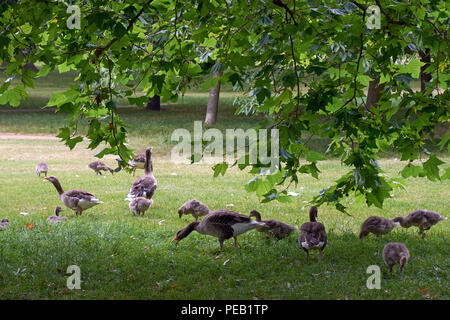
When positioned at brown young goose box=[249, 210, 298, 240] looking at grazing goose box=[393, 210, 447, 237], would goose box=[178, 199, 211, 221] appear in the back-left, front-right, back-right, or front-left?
back-left

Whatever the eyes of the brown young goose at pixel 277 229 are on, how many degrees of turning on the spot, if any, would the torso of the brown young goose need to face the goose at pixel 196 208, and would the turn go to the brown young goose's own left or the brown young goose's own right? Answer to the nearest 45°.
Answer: approximately 45° to the brown young goose's own right

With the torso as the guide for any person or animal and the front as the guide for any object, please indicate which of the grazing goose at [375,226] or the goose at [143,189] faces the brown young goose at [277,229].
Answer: the grazing goose at [375,226]

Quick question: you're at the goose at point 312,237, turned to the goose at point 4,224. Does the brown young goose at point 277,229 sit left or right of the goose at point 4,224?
right

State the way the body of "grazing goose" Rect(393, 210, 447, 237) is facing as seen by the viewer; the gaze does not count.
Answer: to the viewer's left

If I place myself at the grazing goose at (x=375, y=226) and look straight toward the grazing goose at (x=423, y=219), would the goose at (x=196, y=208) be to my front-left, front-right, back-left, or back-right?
back-left

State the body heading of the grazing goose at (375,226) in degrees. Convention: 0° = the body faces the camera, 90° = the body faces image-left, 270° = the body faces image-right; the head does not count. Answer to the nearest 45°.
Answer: approximately 90°

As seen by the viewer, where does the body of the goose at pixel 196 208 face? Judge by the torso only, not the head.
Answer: to the viewer's left

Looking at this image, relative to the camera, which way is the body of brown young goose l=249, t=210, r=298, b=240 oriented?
to the viewer's left

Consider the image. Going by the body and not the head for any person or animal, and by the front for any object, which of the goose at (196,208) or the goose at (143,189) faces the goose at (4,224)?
the goose at (196,208)

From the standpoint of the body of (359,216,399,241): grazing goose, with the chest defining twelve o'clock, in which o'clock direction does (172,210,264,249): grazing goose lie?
(172,210,264,249): grazing goose is roughly at 11 o'clock from (359,216,399,241): grazing goose.

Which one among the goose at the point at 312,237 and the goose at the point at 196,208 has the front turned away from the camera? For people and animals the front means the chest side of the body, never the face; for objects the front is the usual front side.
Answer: the goose at the point at 312,237

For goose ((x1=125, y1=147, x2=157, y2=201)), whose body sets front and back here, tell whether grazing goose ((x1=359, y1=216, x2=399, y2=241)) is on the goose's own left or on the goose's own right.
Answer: on the goose's own right
